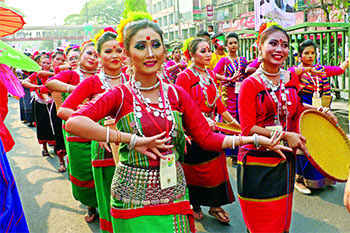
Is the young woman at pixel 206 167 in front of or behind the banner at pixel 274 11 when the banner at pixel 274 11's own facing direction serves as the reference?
in front

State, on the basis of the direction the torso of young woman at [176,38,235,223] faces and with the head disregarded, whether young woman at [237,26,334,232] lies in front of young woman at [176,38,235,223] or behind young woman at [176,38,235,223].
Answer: in front

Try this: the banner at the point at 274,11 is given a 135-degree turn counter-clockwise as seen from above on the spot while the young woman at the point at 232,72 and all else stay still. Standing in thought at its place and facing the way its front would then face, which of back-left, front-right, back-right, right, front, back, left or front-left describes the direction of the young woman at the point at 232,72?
back-right

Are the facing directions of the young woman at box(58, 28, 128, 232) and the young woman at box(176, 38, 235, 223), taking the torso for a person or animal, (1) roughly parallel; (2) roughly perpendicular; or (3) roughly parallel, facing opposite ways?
roughly parallel

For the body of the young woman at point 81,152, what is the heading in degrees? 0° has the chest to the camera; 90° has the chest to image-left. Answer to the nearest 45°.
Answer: approximately 315°

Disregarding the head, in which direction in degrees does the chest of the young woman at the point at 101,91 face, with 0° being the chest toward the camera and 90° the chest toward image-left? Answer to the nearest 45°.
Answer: approximately 315°

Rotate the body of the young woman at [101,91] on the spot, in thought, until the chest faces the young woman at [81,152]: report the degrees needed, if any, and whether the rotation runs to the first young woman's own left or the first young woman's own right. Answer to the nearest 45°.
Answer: approximately 135° to the first young woman's own left

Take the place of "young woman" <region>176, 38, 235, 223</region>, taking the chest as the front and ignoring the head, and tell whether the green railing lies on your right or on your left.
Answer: on your left

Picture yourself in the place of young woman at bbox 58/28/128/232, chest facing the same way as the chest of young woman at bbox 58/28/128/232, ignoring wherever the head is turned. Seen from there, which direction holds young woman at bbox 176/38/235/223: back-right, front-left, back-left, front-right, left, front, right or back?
front-left

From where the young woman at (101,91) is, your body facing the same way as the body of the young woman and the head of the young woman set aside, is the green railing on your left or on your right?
on your left

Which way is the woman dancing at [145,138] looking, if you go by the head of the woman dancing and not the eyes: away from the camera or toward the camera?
toward the camera

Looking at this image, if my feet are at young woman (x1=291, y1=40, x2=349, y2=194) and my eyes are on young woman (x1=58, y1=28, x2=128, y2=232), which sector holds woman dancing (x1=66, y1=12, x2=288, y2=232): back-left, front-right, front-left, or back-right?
front-left

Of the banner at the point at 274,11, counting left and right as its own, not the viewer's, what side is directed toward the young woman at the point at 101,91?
front

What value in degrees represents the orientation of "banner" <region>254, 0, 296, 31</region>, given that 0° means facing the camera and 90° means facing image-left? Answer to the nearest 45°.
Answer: approximately 0°

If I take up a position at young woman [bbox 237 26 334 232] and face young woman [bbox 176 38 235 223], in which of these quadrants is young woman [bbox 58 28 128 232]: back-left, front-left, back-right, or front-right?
front-left

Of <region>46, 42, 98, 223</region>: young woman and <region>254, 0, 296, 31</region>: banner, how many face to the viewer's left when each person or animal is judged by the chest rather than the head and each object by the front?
0

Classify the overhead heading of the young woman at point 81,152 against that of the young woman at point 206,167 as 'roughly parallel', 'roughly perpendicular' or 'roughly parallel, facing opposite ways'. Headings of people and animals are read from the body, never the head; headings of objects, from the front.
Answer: roughly parallel

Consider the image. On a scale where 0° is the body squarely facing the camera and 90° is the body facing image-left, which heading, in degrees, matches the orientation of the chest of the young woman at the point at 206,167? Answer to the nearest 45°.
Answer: approximately 315°

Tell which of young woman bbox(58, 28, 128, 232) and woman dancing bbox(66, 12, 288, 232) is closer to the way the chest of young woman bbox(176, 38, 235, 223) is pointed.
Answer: the woman dancing

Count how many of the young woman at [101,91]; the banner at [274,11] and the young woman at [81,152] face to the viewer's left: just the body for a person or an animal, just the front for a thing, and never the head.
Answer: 0

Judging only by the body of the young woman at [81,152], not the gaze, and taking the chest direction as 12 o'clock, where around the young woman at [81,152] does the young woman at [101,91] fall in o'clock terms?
the young woman at [101,91] is roughly at 1 o'clock from the young woman at [81,152].

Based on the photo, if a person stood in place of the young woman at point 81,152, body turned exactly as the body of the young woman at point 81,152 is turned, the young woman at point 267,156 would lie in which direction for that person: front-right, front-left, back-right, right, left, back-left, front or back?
front
